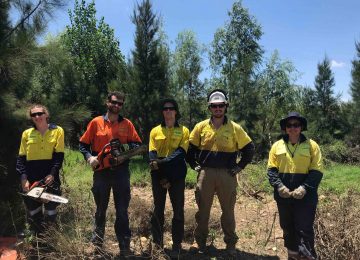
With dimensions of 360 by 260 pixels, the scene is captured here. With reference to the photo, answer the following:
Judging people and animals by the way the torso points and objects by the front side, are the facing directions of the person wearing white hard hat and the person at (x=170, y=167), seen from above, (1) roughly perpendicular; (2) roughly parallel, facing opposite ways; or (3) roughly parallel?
roughly parallel

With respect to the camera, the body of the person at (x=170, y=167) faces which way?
toward the camera

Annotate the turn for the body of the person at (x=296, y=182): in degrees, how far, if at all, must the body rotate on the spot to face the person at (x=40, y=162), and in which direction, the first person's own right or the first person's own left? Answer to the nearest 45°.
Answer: approximately 90° to the first person's own right

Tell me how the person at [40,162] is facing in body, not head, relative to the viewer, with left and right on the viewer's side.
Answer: facing the viewer

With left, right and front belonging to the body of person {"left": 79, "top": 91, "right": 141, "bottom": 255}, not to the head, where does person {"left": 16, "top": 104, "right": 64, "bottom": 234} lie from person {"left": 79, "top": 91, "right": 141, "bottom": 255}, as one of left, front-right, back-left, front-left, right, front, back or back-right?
right

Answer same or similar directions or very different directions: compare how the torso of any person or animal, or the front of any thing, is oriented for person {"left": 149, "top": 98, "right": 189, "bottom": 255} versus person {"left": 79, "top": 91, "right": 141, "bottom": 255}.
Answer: same or similar directions

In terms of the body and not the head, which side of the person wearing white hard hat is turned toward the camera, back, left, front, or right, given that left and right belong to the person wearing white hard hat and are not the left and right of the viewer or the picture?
front

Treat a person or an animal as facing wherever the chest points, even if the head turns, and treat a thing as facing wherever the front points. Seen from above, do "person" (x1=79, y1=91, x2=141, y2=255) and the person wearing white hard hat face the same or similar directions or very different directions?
same or similar directions

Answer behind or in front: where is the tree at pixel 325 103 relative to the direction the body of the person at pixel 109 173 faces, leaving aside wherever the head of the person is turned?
behind

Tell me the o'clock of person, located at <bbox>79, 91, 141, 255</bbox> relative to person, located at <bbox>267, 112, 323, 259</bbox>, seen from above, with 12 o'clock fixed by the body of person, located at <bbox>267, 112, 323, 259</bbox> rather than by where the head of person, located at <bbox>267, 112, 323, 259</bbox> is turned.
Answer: person, located at <bbox>79, 91, 141, 255</bbox> is roughly at 3 o'clock from person, located at <bbox>267, 112, 323, 259</bbox>.

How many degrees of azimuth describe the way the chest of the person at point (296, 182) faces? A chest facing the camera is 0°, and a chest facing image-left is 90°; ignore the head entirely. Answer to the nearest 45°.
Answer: approximately 0°

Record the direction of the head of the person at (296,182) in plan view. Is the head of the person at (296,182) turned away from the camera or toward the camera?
toward the camera

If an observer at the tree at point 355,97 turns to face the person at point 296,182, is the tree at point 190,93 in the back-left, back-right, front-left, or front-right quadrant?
front-right

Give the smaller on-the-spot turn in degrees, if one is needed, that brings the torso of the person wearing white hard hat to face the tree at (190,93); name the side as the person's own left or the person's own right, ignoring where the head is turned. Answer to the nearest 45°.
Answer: approximately 180°

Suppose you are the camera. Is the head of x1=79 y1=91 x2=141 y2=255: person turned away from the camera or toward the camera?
toward the camera

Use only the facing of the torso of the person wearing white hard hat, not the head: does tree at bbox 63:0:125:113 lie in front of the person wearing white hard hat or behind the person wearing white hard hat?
behind
